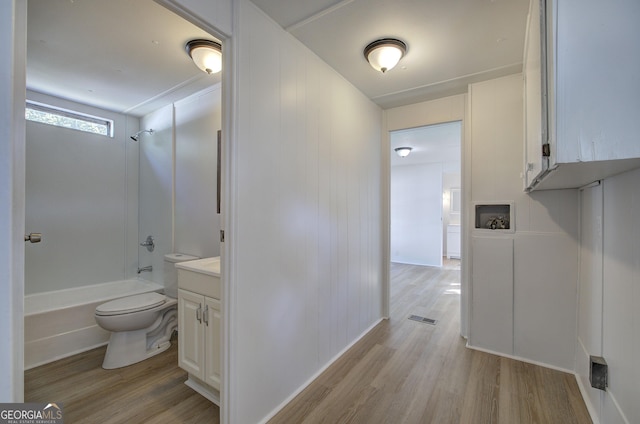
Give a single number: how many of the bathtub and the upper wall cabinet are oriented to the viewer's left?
1

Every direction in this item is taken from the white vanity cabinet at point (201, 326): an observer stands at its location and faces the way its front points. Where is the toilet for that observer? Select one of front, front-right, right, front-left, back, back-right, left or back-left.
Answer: right

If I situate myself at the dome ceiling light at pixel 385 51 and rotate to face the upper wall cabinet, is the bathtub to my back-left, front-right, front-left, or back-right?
back-right

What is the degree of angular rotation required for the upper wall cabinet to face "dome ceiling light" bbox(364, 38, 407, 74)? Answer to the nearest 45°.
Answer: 0° — it already faces it

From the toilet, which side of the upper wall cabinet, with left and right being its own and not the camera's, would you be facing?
front

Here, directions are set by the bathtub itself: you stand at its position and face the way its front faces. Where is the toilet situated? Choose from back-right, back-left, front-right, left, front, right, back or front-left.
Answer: front

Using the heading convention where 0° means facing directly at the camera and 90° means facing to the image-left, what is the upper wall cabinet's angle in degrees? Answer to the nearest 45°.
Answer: approximately 90°

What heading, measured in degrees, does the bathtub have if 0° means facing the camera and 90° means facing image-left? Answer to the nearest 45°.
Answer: approximately 315°

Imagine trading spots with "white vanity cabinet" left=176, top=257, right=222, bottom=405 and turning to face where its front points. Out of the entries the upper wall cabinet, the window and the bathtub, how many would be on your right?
2
